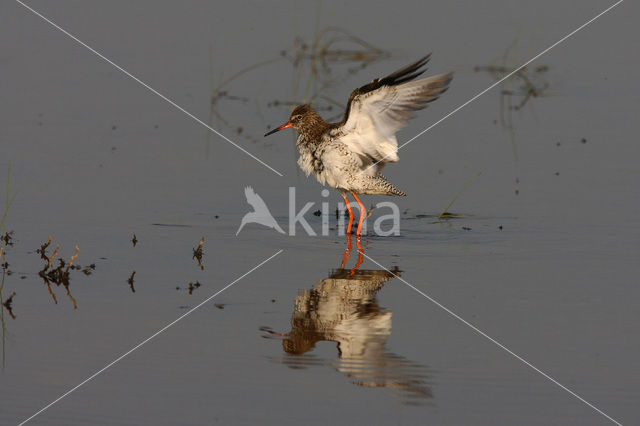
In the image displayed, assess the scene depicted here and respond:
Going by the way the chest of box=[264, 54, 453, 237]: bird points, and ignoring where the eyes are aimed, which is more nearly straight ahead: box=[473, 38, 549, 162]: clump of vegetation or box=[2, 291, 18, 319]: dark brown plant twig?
the dark brown plant twig

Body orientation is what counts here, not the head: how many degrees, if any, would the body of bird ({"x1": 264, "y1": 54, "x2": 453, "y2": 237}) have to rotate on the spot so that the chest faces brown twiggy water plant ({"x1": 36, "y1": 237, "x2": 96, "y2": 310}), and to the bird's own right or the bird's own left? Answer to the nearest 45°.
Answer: approximately 45° to the bird's own left

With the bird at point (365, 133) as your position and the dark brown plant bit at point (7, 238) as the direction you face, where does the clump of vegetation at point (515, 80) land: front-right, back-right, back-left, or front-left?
back-right

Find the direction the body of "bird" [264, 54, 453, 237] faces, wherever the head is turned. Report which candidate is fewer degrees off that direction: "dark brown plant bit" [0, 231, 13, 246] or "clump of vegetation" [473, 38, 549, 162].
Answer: the dark brown plant bit

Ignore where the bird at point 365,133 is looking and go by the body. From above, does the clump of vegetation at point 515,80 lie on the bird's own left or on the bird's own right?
on the bird's own right

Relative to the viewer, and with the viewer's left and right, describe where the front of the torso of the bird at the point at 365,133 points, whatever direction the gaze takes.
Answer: facing to the left of the viewer

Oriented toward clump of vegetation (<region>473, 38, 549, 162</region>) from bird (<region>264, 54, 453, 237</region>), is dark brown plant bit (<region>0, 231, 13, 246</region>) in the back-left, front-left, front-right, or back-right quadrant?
back-left

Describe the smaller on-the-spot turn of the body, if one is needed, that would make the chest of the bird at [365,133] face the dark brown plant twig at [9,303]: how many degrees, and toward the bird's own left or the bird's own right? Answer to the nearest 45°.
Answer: approximately 45° to the bird's own left

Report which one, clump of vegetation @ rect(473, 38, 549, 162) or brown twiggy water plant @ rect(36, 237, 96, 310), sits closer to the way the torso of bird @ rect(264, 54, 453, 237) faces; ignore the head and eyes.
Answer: the brown twiggy water plant
